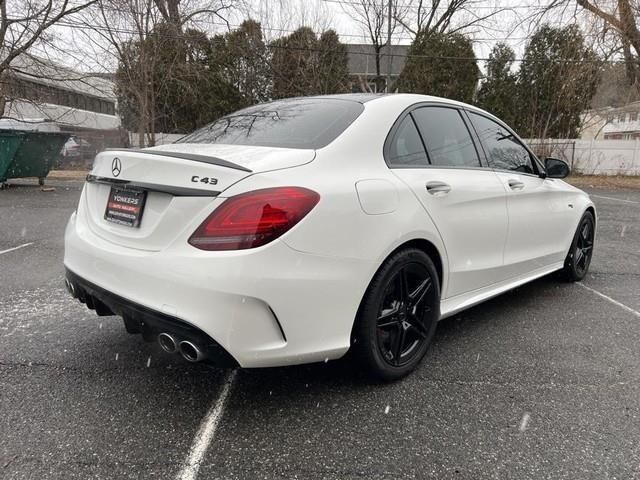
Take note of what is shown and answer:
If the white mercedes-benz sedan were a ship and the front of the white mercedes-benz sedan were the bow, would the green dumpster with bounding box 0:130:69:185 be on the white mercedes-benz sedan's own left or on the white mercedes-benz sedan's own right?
on the white mercedes-benz sedan's own left

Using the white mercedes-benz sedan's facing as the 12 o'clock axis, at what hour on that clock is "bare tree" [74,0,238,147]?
The bare tree is roughly at 10 o'clock from the white mercedes-benz sedan.

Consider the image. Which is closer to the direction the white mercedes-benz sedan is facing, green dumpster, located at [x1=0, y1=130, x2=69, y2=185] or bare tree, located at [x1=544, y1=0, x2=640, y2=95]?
the bare tree

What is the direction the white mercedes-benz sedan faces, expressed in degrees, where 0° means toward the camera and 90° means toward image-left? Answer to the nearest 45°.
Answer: approximately 225°

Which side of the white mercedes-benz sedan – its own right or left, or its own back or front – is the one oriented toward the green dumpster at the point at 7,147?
left

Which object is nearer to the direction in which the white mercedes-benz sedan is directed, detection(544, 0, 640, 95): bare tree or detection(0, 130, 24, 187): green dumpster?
the bare tree

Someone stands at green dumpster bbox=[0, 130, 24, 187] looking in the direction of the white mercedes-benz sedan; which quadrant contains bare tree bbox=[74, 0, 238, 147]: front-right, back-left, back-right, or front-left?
back-left
